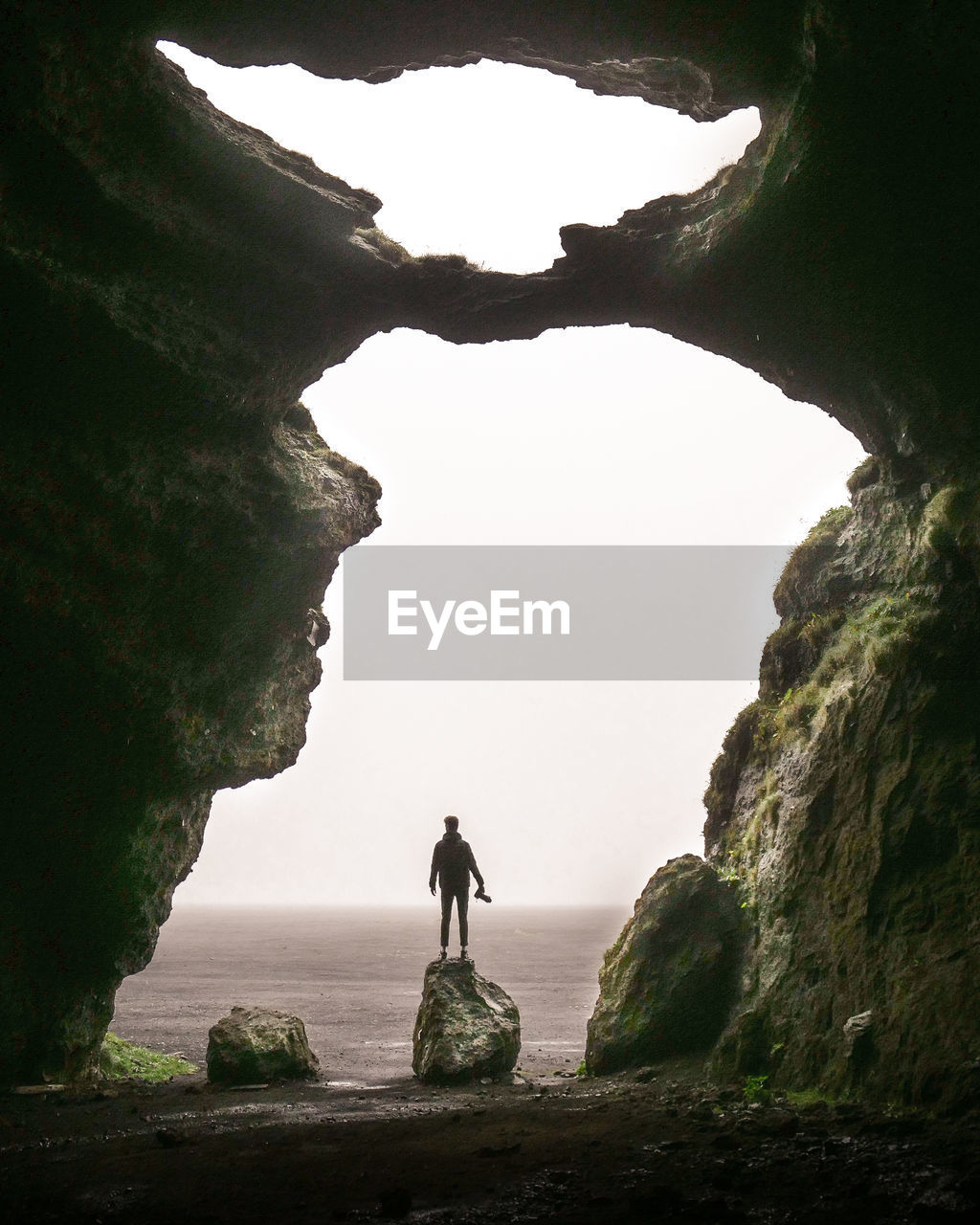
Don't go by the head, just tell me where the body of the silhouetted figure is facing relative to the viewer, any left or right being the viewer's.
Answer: facing away from the viewer

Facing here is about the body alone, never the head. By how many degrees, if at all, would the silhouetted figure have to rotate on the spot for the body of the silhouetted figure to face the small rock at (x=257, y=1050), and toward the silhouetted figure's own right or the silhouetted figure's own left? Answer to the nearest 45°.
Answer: approximately 135° to the silhouetted figure's own left

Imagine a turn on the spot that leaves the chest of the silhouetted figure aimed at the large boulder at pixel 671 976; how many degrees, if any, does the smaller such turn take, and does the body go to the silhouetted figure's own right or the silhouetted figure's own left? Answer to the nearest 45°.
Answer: approximately 135° to the silhouetted figure's own right
